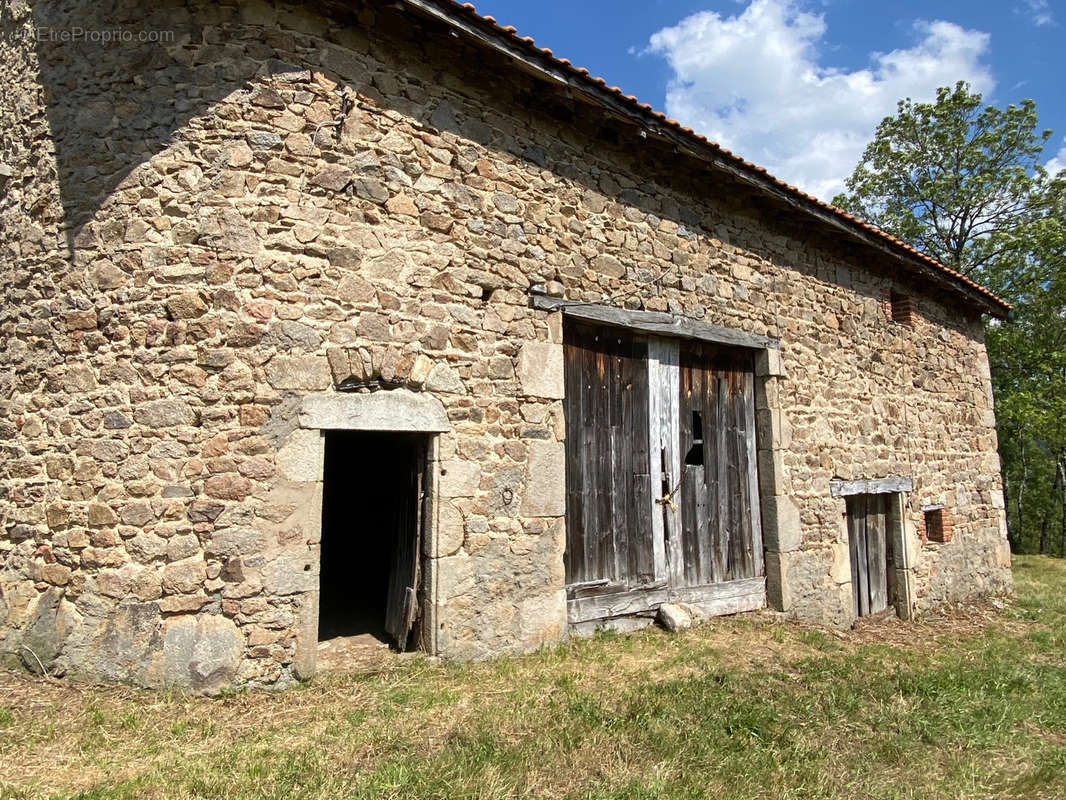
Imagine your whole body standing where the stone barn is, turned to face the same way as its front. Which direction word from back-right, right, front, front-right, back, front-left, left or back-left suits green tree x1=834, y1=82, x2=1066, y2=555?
left
